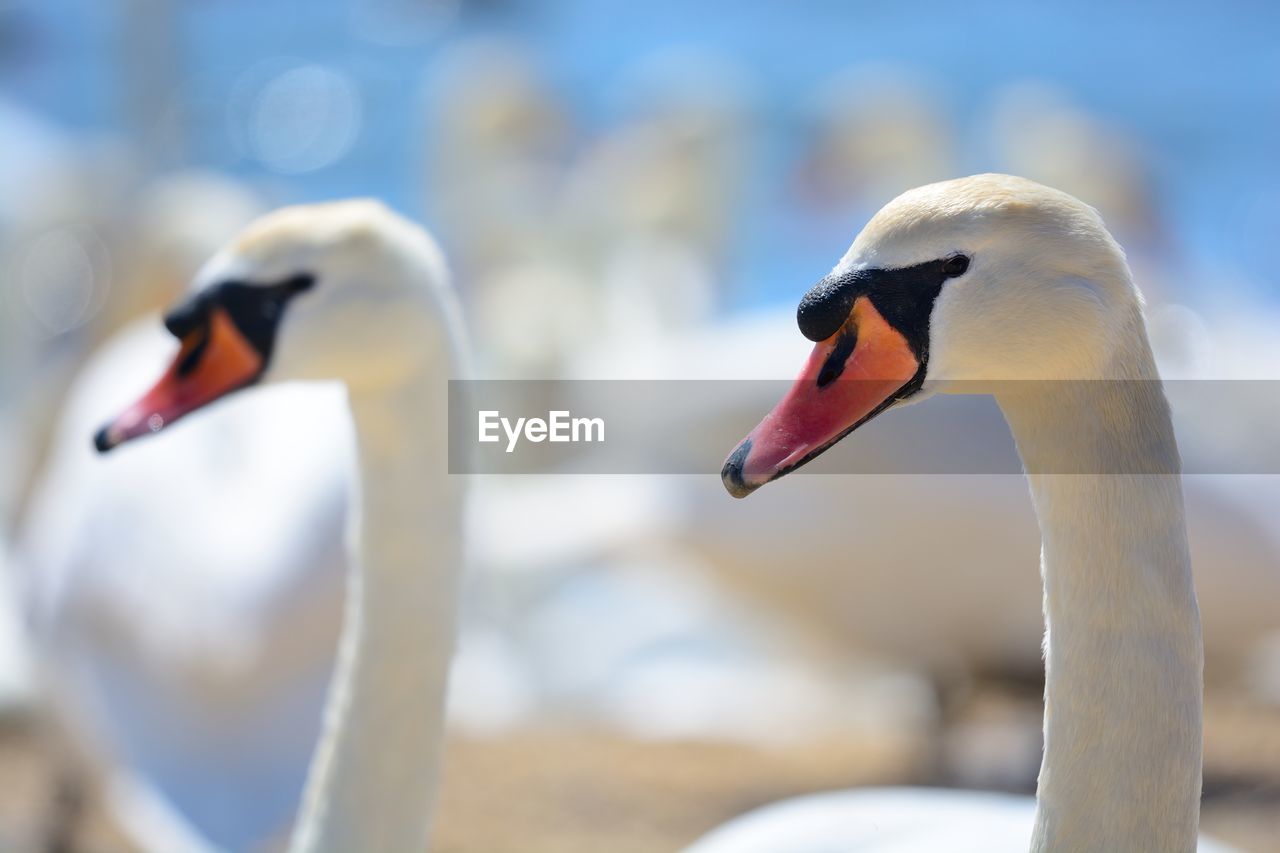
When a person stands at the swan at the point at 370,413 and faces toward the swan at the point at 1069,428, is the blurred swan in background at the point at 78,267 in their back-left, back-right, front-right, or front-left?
back-left
